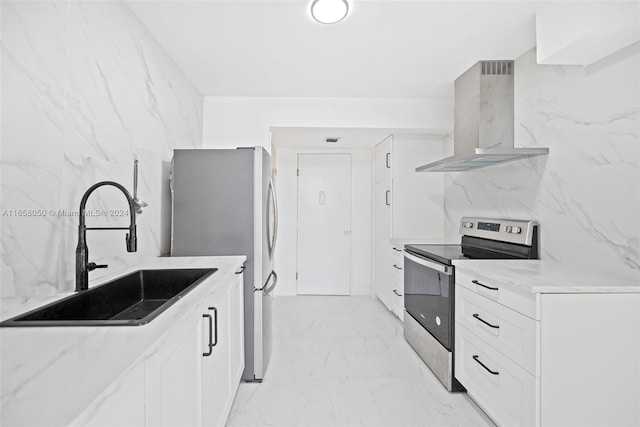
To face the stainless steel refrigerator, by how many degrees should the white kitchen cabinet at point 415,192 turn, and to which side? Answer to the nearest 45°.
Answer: approximately 45° to its left

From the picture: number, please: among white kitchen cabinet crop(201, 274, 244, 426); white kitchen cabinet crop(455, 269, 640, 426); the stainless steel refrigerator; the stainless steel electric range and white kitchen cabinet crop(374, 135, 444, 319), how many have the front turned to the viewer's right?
2

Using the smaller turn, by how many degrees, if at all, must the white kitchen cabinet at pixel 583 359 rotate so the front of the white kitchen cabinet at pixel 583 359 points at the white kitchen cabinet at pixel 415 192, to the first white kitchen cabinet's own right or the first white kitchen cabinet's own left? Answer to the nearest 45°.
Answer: approximately 90° to the first white kitchen cabinet's own right

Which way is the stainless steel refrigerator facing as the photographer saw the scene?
facing to the right of the viewer

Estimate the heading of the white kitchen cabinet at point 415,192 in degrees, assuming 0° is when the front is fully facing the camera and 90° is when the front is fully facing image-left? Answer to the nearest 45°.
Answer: approximately 90°

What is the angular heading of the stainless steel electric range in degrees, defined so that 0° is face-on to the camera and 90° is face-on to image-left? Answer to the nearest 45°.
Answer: approximately 45°

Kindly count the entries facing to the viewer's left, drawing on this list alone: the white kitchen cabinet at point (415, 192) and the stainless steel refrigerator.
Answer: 1

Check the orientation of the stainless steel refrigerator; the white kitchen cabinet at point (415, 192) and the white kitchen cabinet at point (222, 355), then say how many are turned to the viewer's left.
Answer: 1

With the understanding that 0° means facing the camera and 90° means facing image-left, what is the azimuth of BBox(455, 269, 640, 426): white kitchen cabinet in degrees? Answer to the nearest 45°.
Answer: approximately 45°

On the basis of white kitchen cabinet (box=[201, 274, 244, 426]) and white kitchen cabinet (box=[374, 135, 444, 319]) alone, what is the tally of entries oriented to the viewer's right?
1

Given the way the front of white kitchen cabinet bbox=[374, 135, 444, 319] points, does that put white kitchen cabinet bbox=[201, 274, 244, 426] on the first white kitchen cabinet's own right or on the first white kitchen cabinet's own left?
on the first white kitchen cabinet's own left

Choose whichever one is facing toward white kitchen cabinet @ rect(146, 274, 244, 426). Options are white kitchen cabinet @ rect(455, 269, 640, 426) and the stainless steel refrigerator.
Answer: white kitchen cabinet @ rect(455, 269, 640, 426)

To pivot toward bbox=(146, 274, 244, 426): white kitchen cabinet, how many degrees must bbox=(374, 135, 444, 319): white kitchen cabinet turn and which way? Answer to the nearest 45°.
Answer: approximately 90° to its left

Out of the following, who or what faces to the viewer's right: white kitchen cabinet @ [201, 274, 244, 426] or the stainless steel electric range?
the white kitchen cabinet
